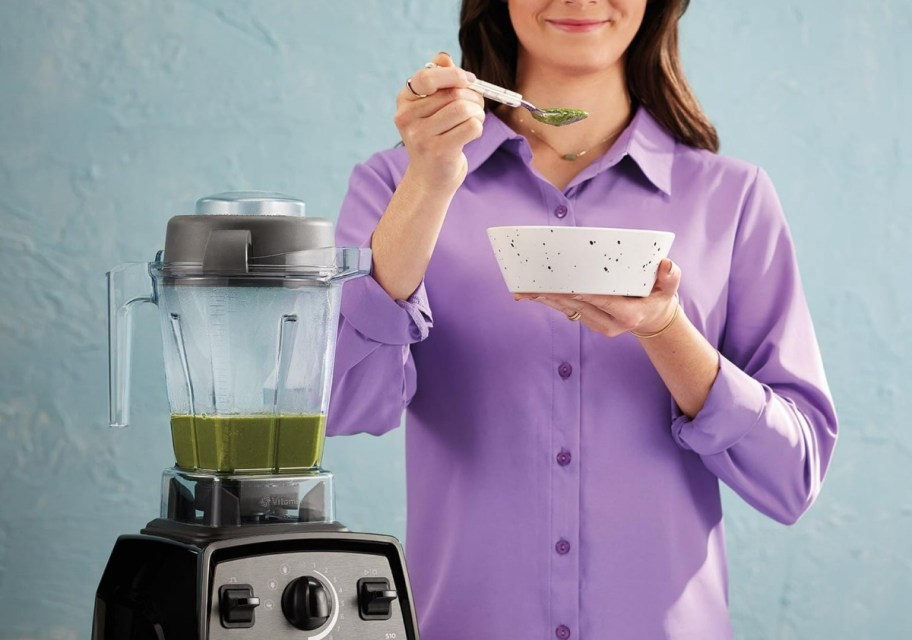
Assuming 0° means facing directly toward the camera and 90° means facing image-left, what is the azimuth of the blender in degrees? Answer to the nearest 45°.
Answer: approximately 315°
